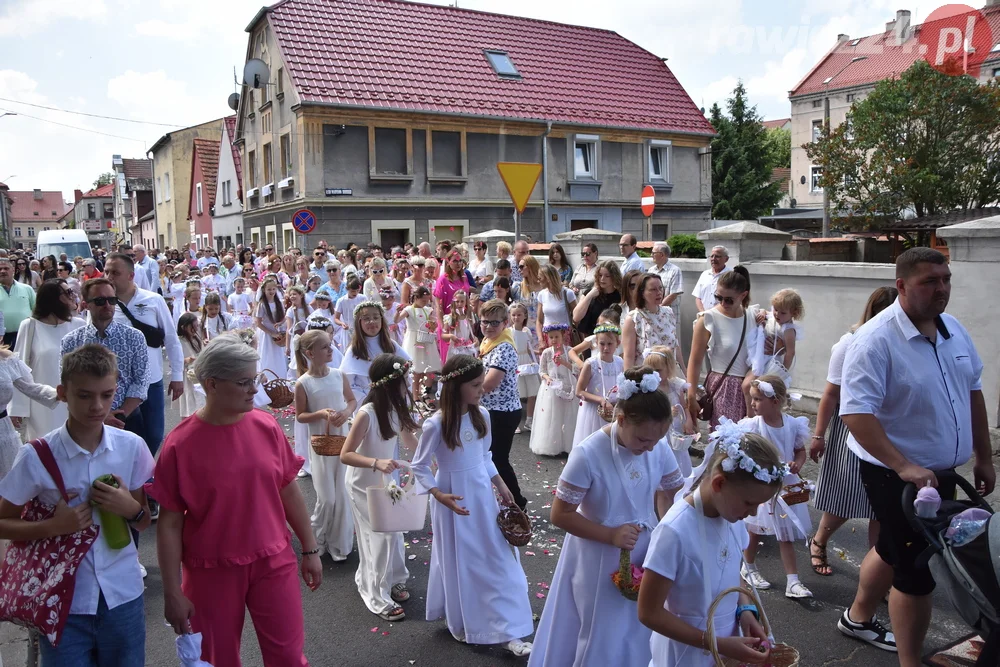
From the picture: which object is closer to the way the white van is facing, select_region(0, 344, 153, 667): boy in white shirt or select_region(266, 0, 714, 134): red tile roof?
the boy in white shirt

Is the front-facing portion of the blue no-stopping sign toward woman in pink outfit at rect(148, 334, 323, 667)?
yes

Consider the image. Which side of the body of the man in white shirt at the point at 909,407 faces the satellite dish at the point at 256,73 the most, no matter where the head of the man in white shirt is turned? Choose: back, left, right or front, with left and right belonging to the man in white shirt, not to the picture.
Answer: back

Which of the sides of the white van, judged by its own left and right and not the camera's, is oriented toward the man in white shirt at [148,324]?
front

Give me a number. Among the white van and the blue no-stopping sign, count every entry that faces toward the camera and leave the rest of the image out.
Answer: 2
